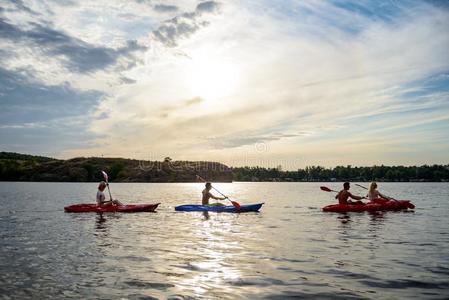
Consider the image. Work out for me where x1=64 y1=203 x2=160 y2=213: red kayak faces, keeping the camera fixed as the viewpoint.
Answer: facing to the right of the viewer

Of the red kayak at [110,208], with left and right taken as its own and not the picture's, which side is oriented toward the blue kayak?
front

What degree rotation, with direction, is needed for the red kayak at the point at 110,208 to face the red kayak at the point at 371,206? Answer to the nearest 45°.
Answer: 0° — it already faces it

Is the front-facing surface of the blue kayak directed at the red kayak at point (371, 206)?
yes

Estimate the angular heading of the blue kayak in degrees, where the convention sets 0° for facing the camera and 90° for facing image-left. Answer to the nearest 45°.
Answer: approximately 270°

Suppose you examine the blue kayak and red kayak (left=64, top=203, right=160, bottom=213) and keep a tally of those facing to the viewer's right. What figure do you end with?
2

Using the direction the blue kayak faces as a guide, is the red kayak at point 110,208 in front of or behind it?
behind
